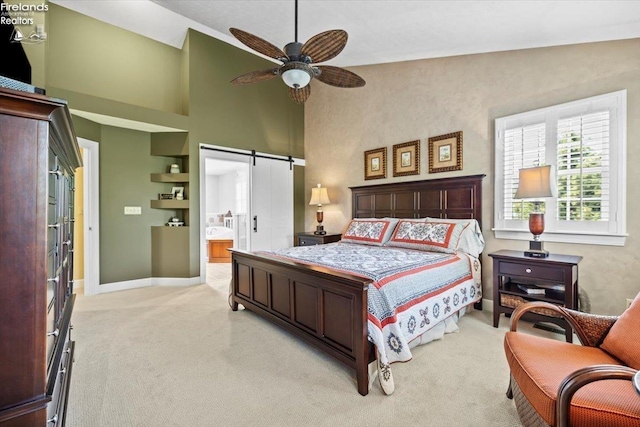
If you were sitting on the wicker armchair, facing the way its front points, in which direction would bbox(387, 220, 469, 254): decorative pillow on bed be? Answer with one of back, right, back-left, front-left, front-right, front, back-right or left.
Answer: right

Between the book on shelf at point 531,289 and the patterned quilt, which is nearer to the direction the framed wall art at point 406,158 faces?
the patterned quilt

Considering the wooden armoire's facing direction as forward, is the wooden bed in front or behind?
in front

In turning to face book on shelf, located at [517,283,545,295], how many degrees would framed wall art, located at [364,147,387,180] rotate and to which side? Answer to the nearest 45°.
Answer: approximately 90° to its left

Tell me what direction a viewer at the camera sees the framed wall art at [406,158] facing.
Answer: facing the viewer and to the left of the viewer

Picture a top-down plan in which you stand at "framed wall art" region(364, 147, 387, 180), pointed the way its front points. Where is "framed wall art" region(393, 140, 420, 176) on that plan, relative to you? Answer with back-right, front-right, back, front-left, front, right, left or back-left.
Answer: left

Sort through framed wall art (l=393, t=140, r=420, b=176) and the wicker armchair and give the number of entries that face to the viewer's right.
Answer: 0

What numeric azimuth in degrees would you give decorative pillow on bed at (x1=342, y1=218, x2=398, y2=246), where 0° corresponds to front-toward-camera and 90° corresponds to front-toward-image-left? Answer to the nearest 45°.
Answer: approximately 45°

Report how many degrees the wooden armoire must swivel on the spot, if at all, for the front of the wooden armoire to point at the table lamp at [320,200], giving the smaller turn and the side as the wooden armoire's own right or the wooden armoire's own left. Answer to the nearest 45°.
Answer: approximately 45° to the wooden armoire's own left

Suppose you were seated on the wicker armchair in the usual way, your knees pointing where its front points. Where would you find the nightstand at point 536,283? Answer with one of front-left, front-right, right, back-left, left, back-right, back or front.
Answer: back-right

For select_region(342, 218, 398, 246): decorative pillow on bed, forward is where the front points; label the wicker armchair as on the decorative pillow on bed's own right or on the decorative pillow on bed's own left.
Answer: on the decorative pillow on bed's own left

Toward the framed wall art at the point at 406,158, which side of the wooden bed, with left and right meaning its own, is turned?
back

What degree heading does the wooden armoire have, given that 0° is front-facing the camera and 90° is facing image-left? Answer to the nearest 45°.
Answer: approximately 270°

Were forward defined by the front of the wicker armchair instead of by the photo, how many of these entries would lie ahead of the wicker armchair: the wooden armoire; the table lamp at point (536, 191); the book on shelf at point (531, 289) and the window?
1

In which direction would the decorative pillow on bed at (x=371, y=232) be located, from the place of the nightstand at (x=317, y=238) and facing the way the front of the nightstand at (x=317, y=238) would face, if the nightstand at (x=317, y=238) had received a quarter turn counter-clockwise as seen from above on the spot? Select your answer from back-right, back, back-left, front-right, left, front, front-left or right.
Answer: front

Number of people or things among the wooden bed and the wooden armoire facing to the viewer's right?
1

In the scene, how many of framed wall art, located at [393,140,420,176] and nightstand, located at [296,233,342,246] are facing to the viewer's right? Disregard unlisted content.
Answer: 0
